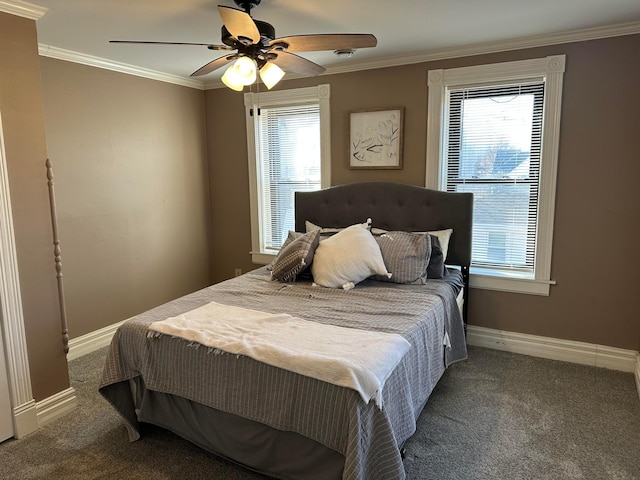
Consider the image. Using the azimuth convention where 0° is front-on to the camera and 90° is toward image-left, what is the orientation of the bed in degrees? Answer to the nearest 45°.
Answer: approximately 45°

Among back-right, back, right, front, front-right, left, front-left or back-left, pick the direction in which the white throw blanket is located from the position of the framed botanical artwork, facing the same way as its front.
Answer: front-left

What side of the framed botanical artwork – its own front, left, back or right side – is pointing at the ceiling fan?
front

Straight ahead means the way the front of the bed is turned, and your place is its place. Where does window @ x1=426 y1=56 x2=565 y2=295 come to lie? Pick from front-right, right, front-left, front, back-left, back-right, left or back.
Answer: back

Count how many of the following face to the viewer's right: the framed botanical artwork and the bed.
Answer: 0
